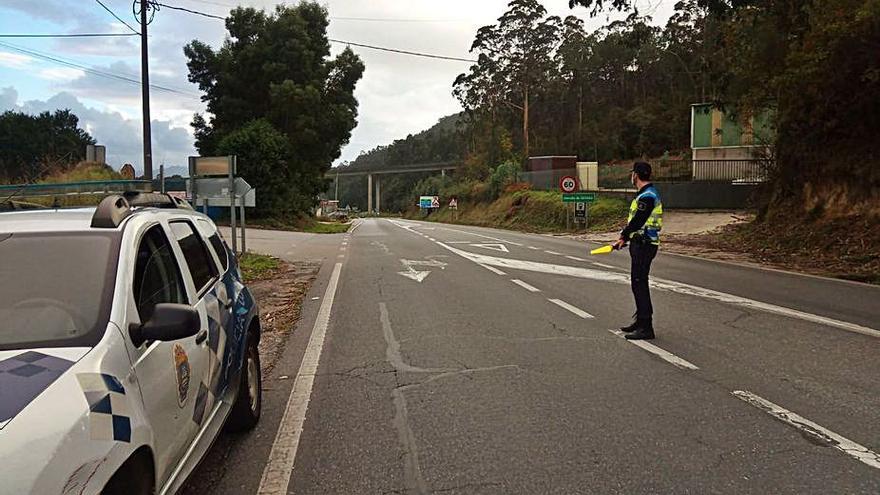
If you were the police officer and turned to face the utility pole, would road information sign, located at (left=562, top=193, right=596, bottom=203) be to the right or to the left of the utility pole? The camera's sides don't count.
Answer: right

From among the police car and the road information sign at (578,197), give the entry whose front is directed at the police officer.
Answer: the road information sign

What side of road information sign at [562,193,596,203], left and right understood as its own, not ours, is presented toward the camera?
front

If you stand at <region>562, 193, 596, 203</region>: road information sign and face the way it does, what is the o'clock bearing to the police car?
The police car is roughly at 12 o'clock from the road information sign.

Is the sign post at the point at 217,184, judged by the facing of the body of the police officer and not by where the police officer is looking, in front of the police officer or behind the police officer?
in front

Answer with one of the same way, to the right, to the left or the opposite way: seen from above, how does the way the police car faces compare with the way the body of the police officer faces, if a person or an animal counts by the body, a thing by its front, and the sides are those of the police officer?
to the left

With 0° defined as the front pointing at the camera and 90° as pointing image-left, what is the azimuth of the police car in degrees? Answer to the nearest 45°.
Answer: approximately 45°

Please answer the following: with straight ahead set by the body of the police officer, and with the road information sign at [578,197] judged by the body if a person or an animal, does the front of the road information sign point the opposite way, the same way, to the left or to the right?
to the left

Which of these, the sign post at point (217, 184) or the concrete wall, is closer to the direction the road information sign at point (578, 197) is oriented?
the sign post

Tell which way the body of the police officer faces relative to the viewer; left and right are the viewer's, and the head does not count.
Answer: facing to the left of the viewer

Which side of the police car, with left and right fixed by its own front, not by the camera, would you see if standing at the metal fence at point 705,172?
back

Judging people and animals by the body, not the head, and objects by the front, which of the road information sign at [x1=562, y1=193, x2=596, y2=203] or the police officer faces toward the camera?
the road information sign

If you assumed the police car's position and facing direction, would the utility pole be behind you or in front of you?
behind

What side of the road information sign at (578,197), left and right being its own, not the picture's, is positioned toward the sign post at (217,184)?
front
